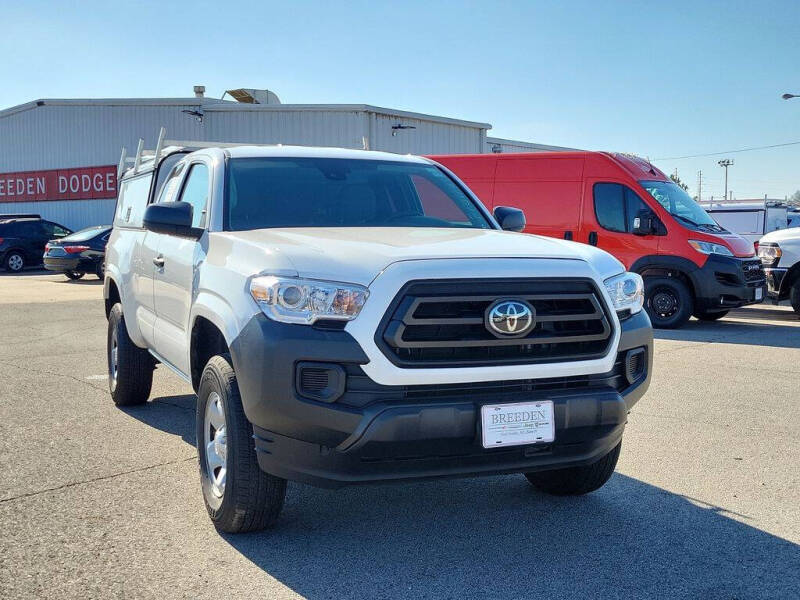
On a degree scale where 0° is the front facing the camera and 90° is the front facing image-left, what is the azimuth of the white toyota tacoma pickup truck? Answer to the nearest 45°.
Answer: approximately 315°

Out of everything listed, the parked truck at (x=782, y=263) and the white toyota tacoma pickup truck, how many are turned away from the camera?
0

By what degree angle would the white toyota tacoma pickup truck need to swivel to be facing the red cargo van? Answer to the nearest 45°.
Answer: approximately 90° to its left

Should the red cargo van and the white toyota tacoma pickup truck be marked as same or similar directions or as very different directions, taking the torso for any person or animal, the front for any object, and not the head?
same or similar directions

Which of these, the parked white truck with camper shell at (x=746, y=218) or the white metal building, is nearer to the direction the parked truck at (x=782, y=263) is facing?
the white metal building

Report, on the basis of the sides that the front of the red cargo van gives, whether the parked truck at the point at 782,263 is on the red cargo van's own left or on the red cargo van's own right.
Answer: on the red cargo van's own left

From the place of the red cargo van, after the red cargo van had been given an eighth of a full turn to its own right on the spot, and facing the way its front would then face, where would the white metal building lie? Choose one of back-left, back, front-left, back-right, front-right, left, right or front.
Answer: back-right

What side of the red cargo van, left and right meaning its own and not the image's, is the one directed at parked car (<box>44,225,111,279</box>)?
back

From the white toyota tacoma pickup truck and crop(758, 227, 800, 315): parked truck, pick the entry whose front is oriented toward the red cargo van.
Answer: the parked truck

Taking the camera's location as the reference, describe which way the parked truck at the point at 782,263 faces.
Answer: facing the viewer and to the left of the viewer

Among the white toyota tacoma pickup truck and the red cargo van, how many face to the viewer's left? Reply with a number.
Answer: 0

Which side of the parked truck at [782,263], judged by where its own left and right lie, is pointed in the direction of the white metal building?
right
